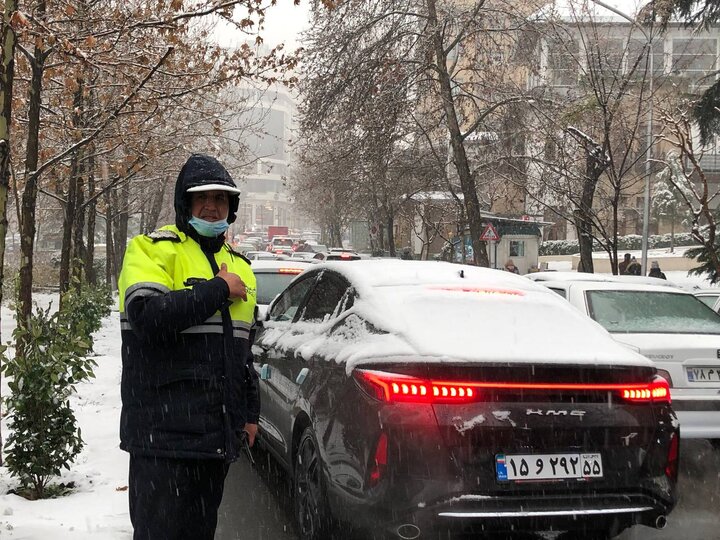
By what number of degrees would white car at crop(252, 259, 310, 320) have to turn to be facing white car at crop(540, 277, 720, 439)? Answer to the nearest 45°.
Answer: approximately 135° to its right

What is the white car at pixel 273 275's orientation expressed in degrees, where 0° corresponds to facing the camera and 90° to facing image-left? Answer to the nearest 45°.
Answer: approximately 180°

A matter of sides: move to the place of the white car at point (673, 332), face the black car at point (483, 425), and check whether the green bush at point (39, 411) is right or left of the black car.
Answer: right

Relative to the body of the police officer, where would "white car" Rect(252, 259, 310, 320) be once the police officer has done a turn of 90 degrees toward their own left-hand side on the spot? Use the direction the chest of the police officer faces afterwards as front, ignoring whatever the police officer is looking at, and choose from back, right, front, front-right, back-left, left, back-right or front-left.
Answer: front-left

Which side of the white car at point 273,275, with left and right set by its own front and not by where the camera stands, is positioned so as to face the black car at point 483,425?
back

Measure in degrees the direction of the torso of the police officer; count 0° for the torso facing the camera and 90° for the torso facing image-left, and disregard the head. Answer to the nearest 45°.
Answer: approximately 315°

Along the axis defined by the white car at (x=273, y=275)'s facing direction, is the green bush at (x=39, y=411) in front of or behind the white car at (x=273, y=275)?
behind
